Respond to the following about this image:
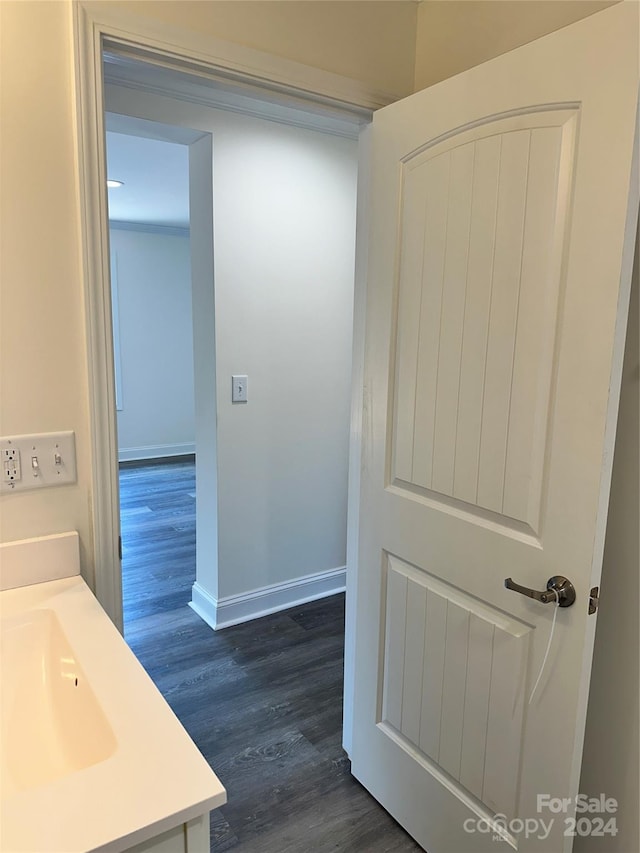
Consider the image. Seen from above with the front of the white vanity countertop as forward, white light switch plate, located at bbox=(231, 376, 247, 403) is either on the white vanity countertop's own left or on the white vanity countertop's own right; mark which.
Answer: on the white vanity countertop's own left

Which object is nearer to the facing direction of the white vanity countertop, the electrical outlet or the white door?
the white door

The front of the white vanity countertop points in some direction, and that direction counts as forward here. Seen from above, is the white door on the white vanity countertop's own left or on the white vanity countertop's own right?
on the white vanity countertop's own left

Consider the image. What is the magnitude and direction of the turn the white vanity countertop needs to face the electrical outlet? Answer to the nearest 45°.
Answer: approximately 135° to its left

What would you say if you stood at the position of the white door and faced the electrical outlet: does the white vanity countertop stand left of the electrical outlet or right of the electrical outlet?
left

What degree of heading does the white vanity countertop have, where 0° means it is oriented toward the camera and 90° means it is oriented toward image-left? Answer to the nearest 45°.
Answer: approximately 315°

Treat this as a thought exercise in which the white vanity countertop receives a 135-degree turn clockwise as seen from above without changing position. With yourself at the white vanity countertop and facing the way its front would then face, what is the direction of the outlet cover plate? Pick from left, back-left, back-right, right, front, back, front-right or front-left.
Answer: right
